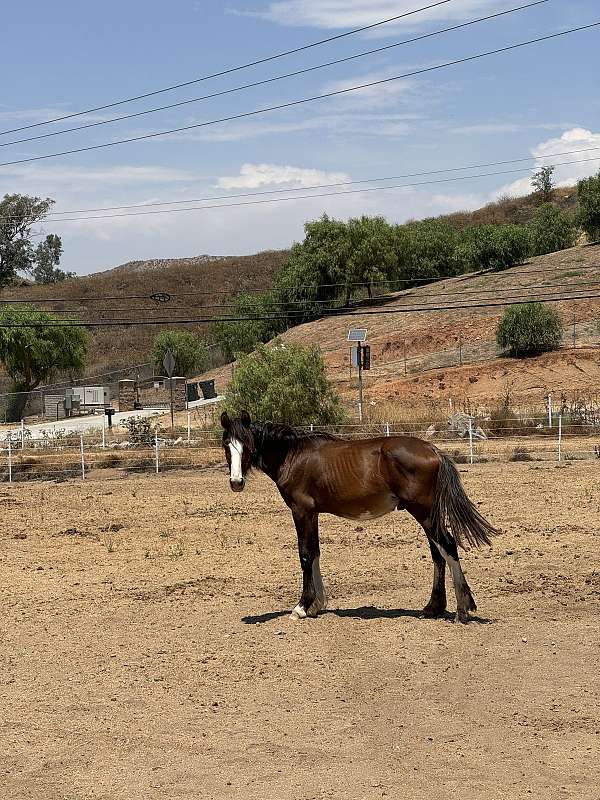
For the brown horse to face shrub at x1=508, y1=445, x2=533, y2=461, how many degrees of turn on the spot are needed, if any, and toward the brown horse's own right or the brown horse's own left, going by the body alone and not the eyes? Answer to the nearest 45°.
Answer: approximately 90° to the brown horse's own right

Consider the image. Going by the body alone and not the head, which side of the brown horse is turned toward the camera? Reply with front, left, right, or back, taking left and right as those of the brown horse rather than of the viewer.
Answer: left

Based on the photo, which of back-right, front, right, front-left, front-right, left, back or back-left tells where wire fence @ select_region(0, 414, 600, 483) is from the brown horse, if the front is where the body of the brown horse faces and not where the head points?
right

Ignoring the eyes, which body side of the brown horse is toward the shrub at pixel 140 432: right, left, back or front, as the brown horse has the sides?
right

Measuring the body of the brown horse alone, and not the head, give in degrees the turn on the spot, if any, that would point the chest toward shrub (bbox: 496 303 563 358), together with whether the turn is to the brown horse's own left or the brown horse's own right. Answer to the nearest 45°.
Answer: approximately 90° to the brown horse's own right

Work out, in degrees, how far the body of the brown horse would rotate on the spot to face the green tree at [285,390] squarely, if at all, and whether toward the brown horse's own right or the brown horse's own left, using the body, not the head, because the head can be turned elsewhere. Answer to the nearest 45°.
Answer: approximately 90° to the brown horse's own right
